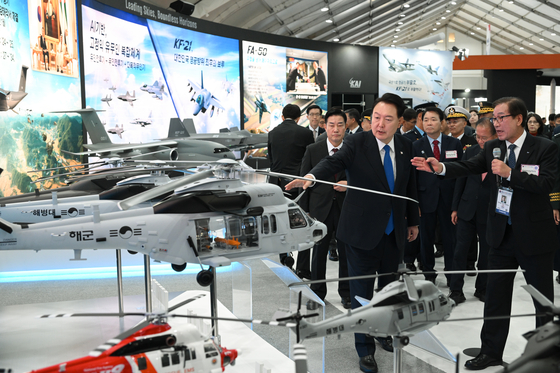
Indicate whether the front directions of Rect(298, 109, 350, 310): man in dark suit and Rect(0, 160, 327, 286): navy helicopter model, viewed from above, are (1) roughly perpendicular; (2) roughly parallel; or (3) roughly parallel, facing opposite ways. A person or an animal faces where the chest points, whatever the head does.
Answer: roughly perpendicular

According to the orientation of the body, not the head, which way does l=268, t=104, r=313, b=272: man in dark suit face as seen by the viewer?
away from the camera

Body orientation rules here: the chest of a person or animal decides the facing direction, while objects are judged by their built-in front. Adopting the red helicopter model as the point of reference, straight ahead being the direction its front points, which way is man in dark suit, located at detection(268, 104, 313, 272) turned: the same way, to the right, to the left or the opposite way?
to the left

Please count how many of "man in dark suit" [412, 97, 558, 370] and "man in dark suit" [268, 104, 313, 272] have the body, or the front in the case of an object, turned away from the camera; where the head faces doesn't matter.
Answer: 1

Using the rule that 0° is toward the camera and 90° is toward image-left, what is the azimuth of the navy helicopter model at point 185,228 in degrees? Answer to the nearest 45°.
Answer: approximately 270°

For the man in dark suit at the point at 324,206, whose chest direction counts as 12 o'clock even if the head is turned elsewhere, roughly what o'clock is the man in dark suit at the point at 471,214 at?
the man in dark suit at the point at 471,214 is roughly at 9 o'clock from the man in dark suit at the point at 324,206.

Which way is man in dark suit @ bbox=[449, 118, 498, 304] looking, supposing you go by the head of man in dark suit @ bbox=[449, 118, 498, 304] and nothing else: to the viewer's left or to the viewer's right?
to the viewer's left

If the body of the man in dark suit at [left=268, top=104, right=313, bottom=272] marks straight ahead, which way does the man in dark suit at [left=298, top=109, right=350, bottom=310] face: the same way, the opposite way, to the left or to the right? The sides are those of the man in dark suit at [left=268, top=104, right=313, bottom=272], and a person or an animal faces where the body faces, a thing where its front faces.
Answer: the opposite way

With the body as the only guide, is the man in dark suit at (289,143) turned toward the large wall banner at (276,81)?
yes

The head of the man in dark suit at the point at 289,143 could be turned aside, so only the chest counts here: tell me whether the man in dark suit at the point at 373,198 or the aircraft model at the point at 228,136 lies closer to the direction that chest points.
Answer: the aircraft model

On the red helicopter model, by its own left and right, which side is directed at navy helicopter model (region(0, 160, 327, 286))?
left

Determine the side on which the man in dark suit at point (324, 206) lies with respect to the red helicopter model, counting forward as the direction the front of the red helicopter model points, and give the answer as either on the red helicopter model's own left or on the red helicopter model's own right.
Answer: on the red helicopter model's own left

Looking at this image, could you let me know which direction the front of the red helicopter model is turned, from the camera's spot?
facing to the right of the viewer

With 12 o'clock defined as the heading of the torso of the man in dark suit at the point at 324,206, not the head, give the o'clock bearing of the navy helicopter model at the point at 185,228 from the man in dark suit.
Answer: The navy helicopter model is roughly at 1 o'clock from the man in dark suit.
